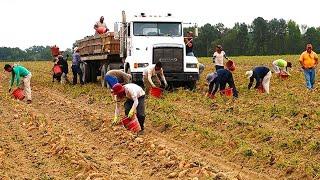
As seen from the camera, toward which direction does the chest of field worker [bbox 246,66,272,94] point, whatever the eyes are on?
to the viewer's left

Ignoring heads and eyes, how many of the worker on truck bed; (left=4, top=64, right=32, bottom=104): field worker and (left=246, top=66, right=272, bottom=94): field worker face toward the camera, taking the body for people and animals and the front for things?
1

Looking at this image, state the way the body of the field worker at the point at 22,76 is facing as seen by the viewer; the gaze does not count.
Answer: to the viewer's left

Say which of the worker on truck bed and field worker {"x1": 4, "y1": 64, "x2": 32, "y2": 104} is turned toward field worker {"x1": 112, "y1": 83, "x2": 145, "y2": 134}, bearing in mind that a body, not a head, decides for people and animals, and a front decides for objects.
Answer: the worker on truck bed

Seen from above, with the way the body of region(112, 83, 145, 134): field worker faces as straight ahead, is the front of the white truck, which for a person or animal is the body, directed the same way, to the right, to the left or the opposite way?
to the left

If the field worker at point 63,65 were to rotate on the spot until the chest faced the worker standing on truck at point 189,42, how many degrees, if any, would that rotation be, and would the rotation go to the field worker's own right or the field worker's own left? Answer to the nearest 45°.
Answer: approximately 90° to the field worker's own left

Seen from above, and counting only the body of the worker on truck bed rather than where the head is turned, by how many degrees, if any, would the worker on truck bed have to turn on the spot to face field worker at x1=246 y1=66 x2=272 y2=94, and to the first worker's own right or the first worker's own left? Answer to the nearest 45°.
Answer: approximately 45° to the first worker's own left

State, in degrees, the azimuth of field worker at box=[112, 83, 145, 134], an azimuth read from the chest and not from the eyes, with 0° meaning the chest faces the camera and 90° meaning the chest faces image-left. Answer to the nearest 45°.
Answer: approximately 45°

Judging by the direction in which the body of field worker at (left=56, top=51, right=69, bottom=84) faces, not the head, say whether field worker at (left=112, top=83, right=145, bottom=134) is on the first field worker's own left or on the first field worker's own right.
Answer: on the first field worker's own left
